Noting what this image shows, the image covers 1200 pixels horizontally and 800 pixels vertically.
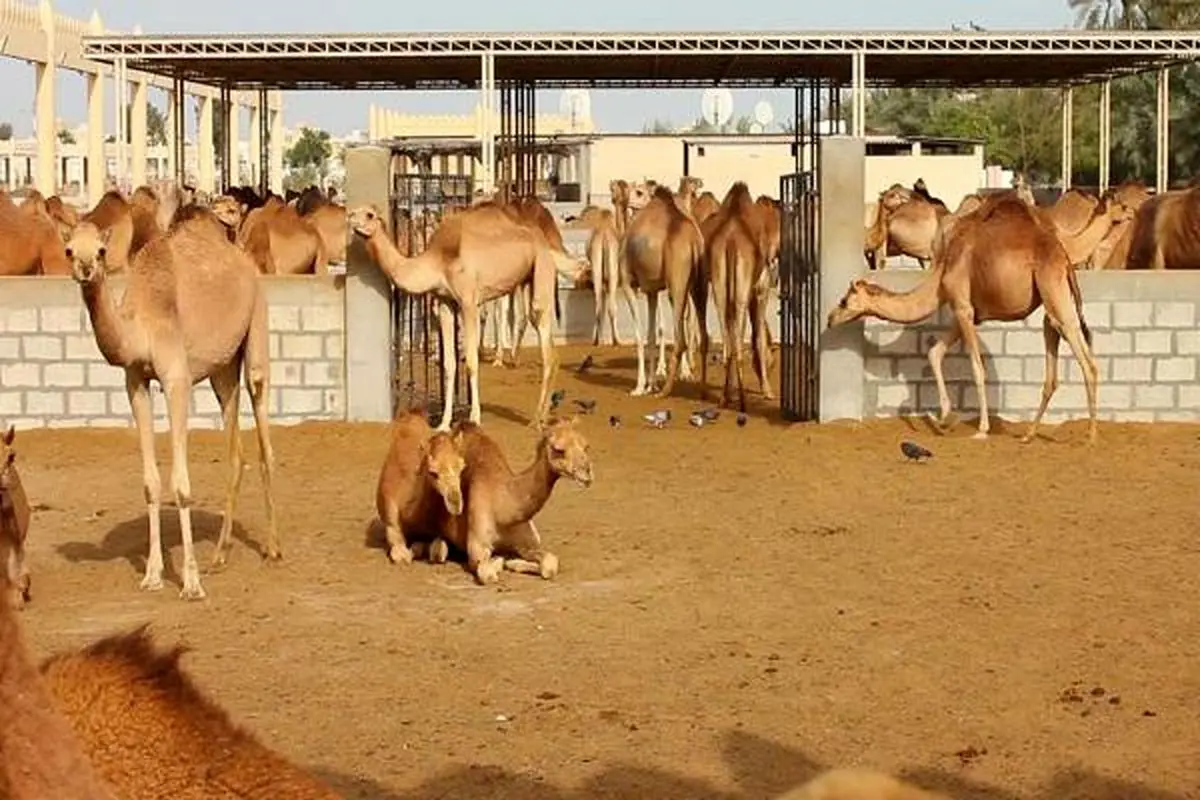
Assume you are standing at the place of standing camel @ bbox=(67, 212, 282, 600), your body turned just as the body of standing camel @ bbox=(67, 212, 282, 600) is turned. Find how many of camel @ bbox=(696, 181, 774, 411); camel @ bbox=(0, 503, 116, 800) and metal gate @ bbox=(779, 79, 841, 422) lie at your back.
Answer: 2

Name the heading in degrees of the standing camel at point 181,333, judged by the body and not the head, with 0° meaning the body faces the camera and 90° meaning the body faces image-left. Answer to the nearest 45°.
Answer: approximately 45°

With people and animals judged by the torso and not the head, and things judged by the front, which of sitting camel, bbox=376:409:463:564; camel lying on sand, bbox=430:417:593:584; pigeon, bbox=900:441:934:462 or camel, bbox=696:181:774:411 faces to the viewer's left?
the pigeon

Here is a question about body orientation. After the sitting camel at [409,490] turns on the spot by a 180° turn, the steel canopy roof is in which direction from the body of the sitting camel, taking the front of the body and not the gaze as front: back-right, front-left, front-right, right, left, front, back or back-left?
front-right

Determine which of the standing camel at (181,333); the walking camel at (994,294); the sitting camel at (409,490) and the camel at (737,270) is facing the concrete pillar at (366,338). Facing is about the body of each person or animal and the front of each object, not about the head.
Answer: the walking camel at (994,294)

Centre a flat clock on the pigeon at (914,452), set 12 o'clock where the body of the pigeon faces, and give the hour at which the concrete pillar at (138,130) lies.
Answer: The concrete pillar is roughly at 2 o'clock from the pigeon.

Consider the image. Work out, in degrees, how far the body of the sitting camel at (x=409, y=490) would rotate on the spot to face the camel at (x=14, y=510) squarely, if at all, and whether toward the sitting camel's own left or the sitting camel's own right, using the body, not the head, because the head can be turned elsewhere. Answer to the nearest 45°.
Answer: approximately 90° to the sitting camel's own right

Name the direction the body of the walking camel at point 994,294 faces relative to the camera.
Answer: to the viewer's left

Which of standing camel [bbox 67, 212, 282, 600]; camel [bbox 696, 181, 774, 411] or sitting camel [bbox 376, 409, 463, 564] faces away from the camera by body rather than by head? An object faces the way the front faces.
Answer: the camel

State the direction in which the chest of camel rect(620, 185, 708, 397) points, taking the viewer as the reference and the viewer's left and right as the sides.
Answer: facing away from the viewer and to the left of the viewer

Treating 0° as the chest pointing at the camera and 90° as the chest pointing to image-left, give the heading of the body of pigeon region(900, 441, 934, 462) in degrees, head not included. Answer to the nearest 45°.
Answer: approximately 90°

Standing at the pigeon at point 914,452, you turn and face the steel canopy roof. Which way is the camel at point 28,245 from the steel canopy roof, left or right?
left

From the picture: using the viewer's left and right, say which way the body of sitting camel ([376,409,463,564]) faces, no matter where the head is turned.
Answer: facing the viewer and to the right of the viewer
